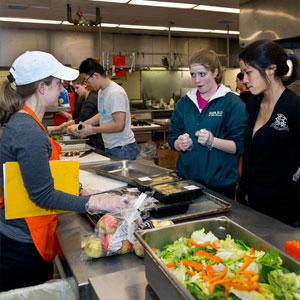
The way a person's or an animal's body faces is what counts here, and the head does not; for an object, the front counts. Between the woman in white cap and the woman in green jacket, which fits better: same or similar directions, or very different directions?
very different directions

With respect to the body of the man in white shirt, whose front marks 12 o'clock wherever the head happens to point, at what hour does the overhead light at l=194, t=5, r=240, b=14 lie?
The overhead light is roughly at 4 o'clock from the man in white shirt.

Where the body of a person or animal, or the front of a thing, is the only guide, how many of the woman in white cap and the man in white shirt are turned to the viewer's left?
1

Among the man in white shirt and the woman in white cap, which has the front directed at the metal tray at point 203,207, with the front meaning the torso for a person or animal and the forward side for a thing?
the woman in white cap

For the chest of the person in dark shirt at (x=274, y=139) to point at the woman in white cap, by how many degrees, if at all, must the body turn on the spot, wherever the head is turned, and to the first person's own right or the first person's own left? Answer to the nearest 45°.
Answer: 0° — they already face them

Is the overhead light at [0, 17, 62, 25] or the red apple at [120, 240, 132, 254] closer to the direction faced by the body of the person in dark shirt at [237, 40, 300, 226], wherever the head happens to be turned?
the red apple

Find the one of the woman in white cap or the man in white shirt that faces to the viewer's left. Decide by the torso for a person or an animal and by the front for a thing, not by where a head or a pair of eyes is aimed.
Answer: the man in white shirt

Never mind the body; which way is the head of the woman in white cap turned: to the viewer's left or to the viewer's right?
to the viewer's right

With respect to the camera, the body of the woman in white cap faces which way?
to the viewer's right

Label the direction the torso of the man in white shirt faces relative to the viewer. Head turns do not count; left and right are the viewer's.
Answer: facing to the left of the viewer
